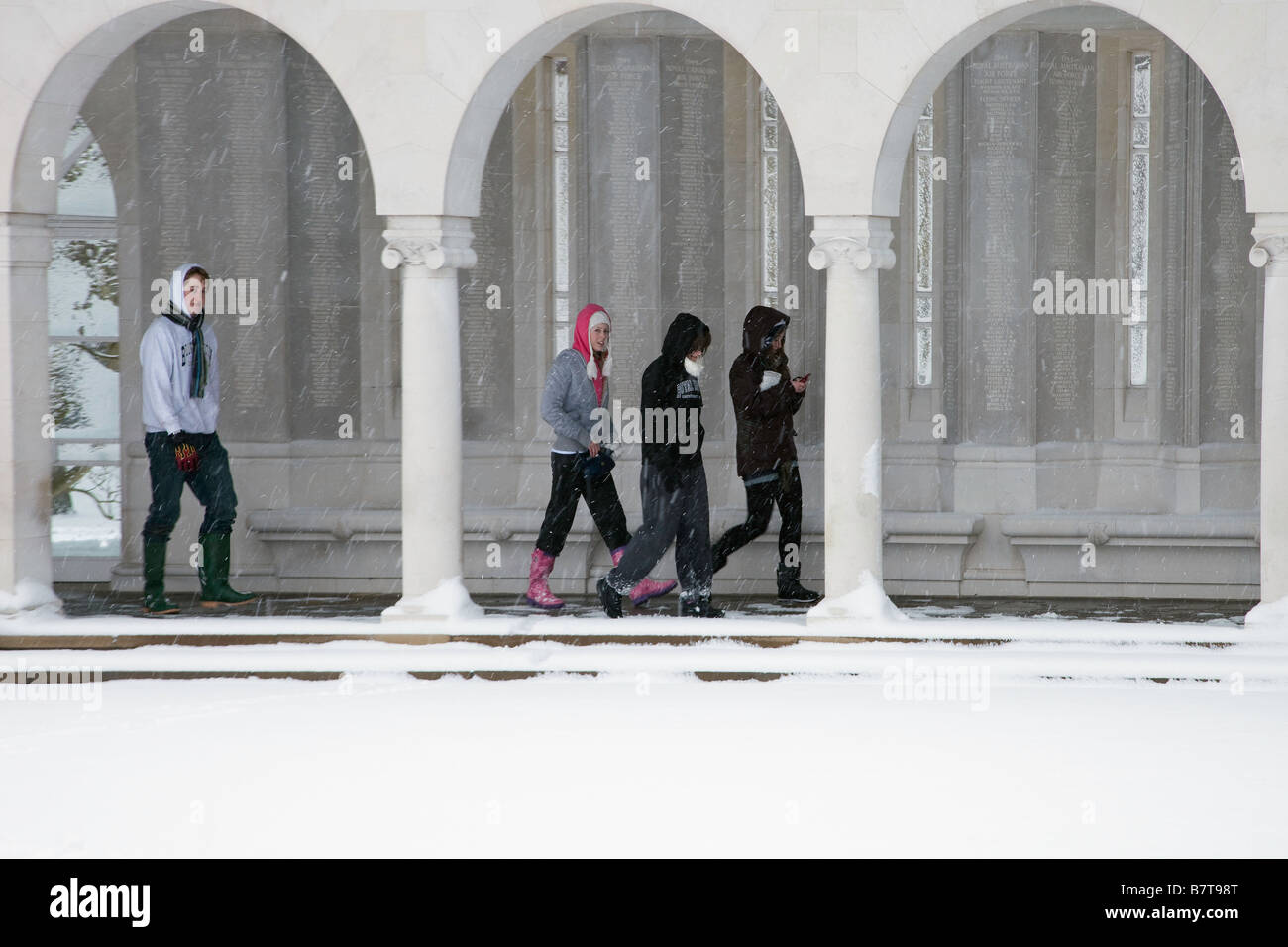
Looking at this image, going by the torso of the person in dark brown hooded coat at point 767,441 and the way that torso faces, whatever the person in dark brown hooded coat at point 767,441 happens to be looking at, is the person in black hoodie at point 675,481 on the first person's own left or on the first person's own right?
on the first person's own right

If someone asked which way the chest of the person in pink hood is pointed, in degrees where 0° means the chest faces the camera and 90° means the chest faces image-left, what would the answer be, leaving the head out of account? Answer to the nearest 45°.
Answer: approximately 270°

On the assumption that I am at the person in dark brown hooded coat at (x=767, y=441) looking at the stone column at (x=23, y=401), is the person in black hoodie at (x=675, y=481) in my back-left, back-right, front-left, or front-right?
front-left

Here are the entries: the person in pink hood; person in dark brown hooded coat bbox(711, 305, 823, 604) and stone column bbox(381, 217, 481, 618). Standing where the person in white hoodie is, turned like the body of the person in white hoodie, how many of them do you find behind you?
0

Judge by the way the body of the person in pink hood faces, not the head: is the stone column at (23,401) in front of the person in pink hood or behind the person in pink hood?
behind

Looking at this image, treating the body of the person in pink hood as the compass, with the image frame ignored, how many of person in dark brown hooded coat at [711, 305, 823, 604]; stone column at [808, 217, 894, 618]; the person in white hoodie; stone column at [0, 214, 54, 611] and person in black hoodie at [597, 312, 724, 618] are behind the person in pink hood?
2

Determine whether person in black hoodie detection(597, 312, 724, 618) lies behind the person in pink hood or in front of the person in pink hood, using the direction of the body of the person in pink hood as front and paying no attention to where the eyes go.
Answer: in front

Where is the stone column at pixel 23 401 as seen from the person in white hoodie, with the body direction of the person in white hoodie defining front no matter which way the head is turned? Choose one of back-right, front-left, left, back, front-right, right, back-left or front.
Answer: back-right

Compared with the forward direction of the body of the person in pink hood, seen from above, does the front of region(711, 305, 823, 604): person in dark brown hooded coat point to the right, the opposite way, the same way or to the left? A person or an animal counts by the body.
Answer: the same way

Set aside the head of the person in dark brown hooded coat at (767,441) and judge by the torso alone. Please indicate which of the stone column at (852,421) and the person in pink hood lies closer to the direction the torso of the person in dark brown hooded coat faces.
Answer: the stone column

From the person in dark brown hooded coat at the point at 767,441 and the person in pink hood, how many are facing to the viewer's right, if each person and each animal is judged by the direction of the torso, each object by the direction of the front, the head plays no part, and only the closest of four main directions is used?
2

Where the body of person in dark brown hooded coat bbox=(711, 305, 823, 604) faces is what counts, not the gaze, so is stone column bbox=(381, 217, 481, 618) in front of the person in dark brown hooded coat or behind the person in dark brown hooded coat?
behind

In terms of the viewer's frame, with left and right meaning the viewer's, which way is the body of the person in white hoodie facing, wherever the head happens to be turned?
facing the viewer and to the right of the viewer

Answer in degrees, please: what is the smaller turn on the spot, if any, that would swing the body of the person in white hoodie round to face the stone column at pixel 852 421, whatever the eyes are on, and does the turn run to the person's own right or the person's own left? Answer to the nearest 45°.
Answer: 0° — they already face it

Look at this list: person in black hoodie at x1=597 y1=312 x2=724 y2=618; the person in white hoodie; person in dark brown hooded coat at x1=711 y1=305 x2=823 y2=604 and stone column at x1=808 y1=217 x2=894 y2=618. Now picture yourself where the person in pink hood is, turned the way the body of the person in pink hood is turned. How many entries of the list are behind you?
1

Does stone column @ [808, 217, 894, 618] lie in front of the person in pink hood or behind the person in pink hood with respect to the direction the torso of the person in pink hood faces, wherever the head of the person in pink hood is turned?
in front
